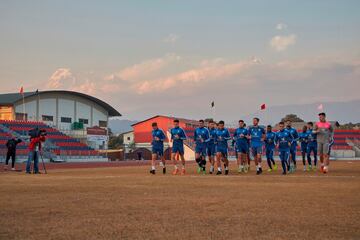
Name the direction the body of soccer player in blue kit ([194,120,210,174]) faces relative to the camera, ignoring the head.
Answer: toward the camera

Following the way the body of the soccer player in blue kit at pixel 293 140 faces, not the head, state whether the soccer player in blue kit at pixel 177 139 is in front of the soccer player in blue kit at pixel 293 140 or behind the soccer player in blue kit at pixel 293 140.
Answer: in front

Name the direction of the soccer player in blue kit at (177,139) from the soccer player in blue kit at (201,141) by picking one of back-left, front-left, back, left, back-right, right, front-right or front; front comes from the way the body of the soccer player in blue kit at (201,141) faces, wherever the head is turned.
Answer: front-right

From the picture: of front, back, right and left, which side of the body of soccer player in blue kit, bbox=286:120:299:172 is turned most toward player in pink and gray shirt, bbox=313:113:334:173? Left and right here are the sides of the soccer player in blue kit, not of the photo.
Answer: left

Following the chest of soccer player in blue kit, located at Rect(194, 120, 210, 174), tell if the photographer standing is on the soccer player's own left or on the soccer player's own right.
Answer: on the soccer player's own right

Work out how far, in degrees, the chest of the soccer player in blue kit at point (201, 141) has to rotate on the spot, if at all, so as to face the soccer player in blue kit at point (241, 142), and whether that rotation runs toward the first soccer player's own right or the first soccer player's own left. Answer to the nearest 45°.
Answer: approximately 90° to the first soccer player's own left

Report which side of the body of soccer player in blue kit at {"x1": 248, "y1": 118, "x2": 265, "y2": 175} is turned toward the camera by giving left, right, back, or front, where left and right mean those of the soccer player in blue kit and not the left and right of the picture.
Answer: front

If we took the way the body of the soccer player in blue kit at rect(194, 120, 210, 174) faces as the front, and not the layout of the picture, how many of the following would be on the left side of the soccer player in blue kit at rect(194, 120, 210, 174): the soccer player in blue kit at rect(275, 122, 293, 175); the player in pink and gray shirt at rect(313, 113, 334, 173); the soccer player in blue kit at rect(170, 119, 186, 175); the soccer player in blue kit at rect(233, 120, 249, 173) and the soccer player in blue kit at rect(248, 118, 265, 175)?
4

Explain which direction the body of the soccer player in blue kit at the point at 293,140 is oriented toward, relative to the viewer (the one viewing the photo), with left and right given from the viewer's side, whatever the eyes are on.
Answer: facing the viewer and to the left of the viewer

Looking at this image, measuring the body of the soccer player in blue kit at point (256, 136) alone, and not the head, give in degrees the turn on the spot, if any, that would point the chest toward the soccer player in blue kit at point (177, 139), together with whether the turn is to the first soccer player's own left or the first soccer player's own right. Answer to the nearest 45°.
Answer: approximately 45° to the first soccer player's own right

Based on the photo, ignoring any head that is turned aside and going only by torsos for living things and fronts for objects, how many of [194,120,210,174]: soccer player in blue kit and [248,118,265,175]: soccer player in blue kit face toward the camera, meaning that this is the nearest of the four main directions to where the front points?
2
